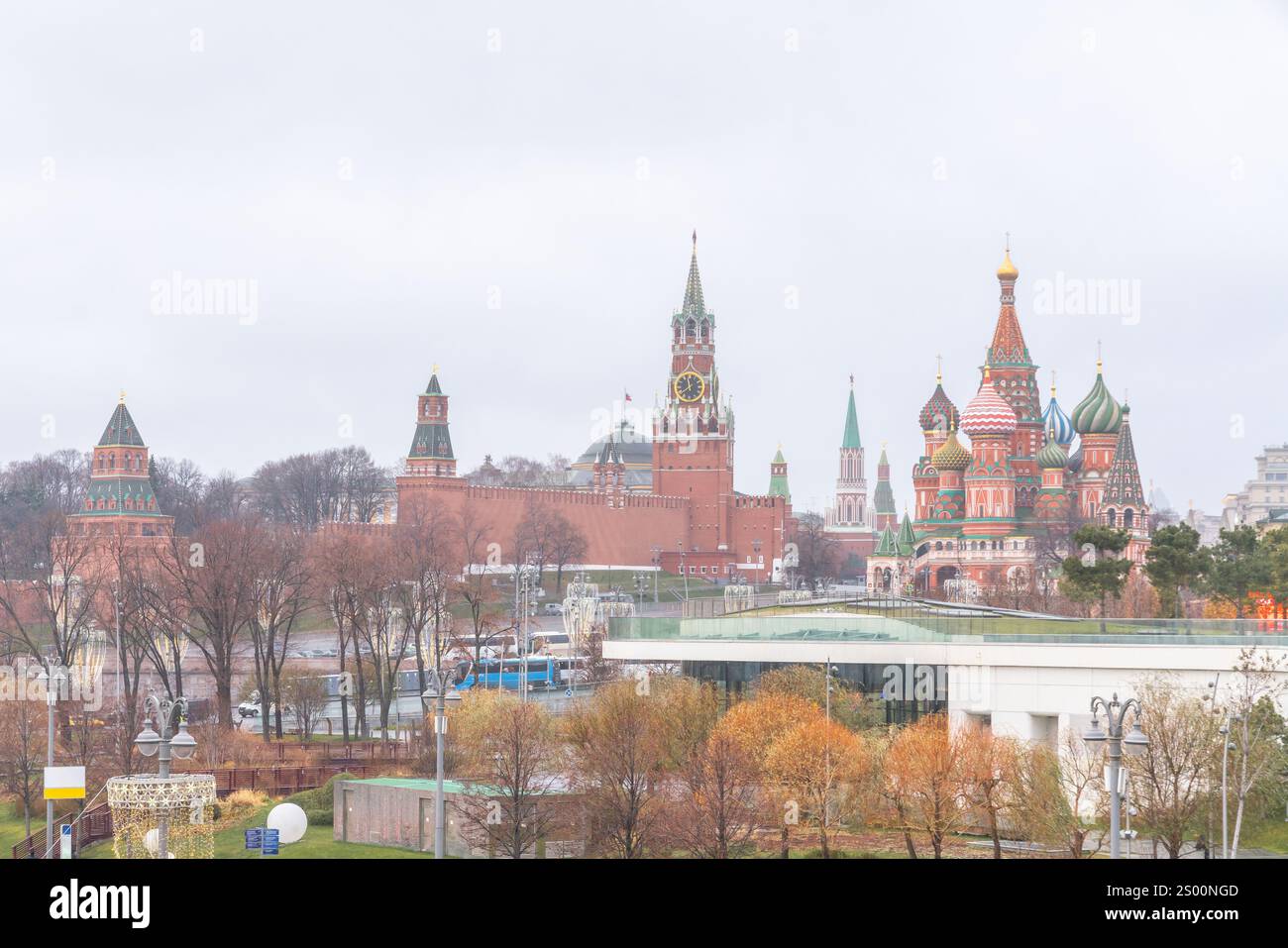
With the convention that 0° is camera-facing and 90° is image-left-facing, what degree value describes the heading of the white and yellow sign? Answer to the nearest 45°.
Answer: approximately 0°

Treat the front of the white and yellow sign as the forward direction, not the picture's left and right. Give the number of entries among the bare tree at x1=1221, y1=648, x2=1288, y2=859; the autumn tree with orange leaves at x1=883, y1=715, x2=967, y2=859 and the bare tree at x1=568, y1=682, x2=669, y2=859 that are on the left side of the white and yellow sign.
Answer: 3

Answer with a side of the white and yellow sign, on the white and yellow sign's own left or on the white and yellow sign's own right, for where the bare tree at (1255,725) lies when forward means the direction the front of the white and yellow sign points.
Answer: on the white and yellow sign's own left

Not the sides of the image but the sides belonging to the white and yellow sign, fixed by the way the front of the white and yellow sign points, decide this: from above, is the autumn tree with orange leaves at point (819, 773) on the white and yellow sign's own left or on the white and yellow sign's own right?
on the white and yellow sign's own left

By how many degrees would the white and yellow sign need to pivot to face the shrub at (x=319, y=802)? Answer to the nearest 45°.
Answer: approximately 135° to its left

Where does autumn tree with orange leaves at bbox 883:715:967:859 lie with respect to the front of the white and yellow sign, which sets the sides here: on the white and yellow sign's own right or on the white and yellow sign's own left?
on the white and yellow sign's own left

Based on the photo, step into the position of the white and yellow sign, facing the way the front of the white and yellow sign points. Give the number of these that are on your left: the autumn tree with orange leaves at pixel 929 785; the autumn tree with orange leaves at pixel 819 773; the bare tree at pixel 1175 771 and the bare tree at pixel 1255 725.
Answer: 4

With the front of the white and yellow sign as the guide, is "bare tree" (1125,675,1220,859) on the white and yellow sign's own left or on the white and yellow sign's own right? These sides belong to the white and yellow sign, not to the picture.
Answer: on the white and yellow sign's own left

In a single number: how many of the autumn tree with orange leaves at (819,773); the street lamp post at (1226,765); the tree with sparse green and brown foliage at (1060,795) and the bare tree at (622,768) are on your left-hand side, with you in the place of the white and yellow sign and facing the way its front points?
4

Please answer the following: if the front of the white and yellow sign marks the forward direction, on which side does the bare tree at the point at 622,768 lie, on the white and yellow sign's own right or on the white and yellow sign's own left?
on the white and yellow sign's own left

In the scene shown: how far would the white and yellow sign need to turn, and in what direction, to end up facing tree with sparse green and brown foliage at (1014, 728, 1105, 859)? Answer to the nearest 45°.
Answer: approximately 90° to its left
